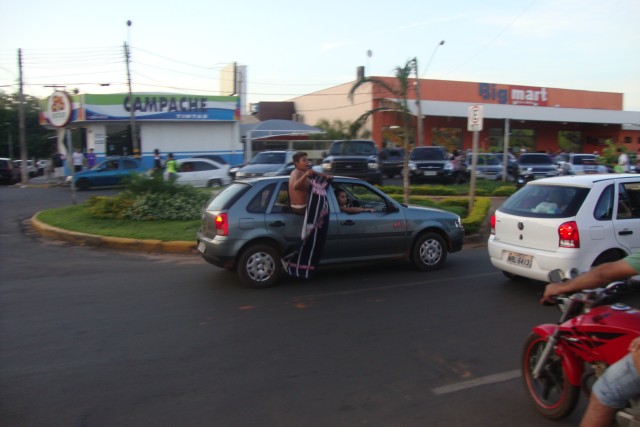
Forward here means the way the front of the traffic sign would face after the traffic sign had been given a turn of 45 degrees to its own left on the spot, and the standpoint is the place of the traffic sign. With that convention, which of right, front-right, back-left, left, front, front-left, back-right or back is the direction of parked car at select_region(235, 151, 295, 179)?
back

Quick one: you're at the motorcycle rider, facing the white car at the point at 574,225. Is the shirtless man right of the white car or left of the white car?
left

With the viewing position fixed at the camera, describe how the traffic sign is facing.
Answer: facing the viewer

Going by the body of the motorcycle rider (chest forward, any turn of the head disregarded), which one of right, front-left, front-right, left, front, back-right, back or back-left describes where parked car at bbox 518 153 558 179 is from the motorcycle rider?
right

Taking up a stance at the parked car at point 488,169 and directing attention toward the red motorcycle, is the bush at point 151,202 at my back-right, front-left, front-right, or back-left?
front-right

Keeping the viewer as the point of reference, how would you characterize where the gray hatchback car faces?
facing to the right of the viewer

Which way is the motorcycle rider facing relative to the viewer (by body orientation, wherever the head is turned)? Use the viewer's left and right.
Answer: facing to the left of the viewer

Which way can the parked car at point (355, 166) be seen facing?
toward the camera

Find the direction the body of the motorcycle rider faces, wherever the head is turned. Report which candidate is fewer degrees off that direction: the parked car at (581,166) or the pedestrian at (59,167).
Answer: the pedestrian

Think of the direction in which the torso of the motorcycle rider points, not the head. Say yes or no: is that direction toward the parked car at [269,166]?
no

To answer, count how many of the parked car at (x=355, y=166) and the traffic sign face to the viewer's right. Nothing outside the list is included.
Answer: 0

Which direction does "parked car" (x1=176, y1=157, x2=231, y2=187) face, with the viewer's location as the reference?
facing to the left of the viewer

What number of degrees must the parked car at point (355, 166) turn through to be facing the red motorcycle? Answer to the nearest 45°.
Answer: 0° — it already faces it

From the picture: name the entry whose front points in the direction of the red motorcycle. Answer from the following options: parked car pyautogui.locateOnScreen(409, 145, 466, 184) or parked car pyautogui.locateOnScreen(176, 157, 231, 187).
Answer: parked car pyautogui.locateOnScreen(409, 145, 466, 184)

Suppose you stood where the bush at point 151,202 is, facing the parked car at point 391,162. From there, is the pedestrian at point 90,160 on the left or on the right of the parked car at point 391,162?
left

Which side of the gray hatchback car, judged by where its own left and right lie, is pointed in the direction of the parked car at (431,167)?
left

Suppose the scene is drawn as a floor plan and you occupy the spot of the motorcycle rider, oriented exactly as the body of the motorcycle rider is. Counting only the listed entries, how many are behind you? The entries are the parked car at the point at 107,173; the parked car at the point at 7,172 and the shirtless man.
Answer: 0

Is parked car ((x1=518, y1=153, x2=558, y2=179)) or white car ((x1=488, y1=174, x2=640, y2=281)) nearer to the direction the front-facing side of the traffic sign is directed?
the white car
